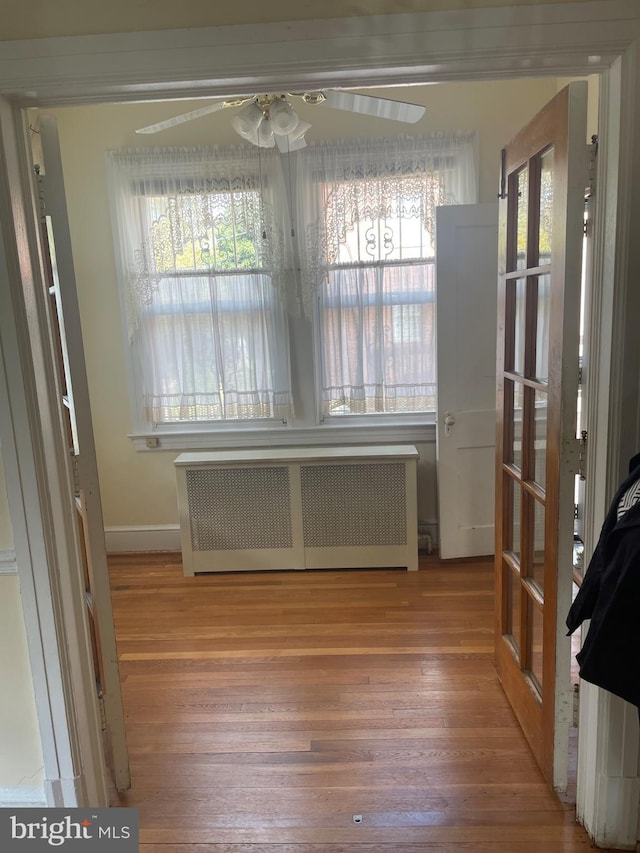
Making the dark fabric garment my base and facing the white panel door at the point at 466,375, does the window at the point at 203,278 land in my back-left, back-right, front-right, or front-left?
front-left

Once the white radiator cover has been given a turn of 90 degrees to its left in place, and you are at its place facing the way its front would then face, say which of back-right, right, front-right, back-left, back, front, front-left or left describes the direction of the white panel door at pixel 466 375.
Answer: front

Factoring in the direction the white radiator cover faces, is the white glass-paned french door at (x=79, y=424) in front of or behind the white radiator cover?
in front

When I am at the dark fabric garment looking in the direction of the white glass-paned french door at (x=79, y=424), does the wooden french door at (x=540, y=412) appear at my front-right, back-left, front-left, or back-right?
front-right

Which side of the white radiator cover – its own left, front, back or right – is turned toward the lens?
front

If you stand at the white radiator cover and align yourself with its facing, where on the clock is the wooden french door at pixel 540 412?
The wooden french door is roughly at 11 o'clock from the white radiator cover.

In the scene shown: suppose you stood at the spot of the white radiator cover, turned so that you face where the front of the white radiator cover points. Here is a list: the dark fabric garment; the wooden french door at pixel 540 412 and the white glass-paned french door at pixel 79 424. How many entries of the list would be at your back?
0

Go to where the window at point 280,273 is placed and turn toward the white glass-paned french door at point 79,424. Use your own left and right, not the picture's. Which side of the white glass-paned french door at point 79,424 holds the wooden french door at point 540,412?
left

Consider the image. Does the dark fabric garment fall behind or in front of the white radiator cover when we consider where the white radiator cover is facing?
in front
